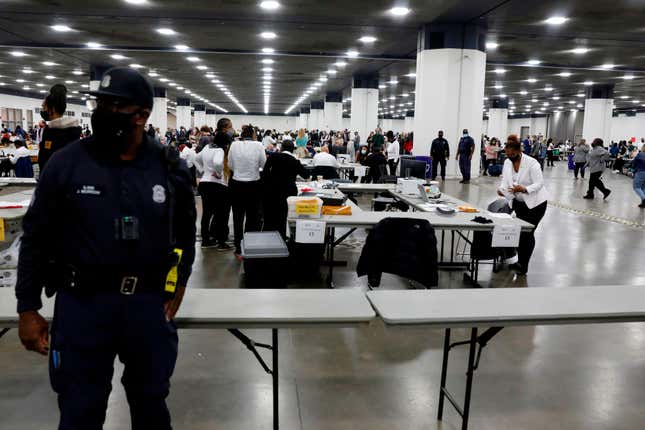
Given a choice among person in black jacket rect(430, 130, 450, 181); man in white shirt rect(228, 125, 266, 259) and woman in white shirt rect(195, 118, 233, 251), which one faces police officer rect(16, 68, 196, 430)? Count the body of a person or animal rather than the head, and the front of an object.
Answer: the person in black jacket

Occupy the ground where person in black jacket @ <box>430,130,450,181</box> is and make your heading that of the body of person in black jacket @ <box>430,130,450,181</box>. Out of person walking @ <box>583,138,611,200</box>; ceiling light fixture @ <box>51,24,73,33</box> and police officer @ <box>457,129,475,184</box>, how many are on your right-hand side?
1

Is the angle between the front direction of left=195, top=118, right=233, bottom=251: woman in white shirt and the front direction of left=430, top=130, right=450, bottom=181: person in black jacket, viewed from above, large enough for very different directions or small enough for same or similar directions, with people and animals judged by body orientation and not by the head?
very different directions

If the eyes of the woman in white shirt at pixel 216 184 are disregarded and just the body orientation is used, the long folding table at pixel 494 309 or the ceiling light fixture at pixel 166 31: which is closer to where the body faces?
the ceiling light fixture

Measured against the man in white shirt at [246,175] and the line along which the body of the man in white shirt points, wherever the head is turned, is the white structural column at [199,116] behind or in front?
in front

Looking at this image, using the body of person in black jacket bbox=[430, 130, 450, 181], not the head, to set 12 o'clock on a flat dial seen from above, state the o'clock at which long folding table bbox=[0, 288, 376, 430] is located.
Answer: The long folding table is roughly at 12 o'clock from the person in black jacket.

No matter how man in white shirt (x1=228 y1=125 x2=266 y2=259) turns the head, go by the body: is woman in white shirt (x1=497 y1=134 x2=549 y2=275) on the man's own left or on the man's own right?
on the man's own right

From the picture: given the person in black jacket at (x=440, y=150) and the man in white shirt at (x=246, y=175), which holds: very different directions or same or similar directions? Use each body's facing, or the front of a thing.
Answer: very different directions

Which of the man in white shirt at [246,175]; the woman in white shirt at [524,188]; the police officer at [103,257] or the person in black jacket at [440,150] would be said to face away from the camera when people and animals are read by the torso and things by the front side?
the man in white shirt

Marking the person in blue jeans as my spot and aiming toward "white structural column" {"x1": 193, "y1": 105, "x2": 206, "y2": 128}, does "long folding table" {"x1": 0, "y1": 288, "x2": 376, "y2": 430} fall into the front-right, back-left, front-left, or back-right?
back-left

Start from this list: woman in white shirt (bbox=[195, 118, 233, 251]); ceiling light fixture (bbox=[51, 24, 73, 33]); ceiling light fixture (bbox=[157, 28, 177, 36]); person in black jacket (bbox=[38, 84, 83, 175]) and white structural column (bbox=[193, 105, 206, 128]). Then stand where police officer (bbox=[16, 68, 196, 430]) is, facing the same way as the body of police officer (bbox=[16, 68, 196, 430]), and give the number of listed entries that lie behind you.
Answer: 5

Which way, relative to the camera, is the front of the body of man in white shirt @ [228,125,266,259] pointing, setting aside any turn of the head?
away from the camera

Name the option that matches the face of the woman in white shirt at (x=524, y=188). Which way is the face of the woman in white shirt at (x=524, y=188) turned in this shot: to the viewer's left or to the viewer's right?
to the viewer's left

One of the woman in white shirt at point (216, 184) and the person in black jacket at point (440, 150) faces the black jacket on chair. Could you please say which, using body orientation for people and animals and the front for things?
the person in black jacket

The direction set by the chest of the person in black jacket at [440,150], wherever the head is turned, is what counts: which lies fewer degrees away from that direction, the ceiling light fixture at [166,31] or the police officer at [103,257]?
the police officer

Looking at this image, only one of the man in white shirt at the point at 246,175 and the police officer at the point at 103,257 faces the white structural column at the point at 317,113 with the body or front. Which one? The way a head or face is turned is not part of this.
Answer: the man in white shirt

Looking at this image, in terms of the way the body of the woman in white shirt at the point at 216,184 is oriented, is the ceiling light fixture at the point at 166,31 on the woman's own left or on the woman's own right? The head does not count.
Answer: on the woman's own left

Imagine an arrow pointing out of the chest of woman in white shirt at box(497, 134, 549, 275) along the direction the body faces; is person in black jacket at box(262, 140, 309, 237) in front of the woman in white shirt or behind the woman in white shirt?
in front
